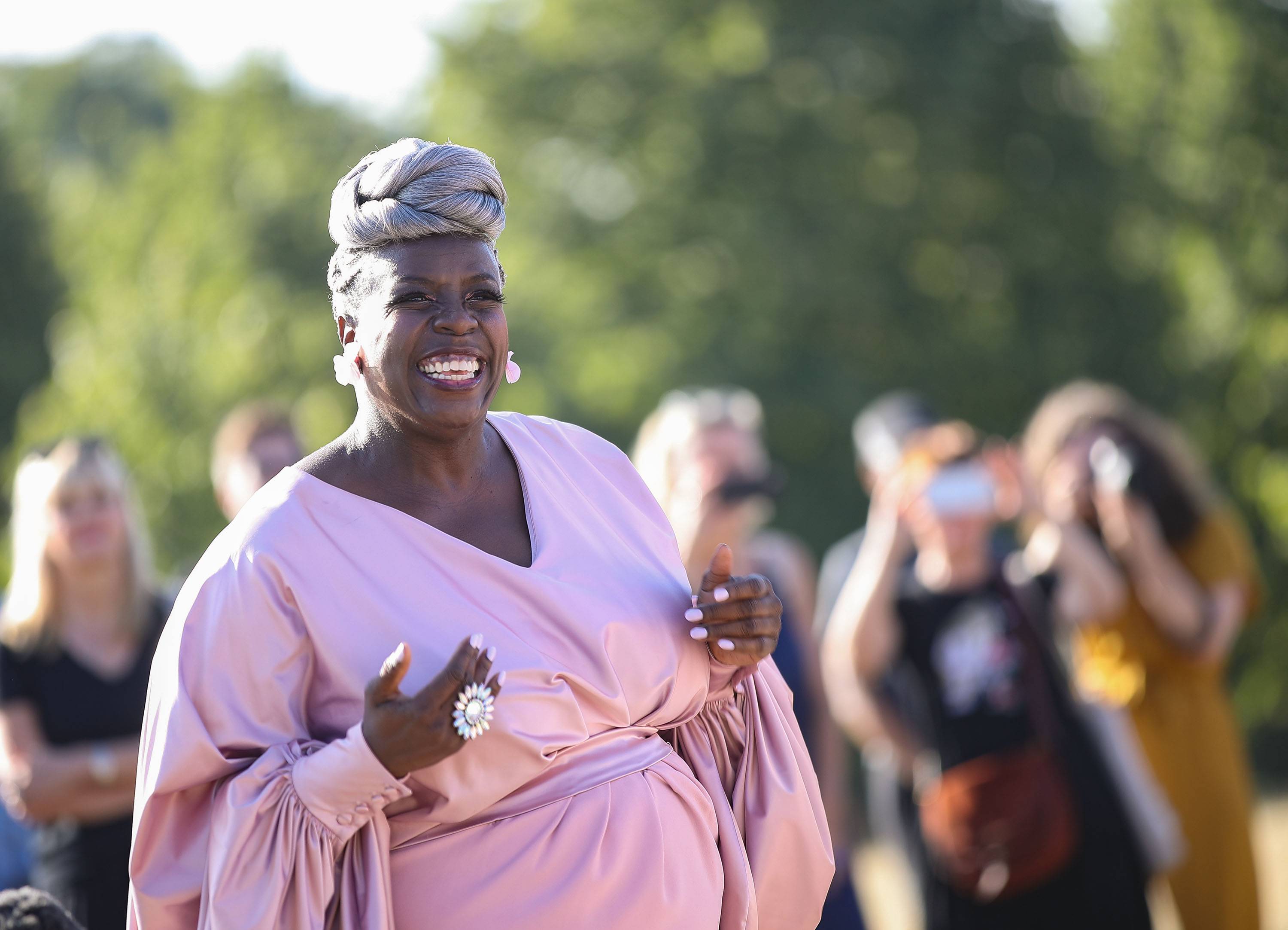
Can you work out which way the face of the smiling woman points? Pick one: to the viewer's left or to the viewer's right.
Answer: to the viewer's right

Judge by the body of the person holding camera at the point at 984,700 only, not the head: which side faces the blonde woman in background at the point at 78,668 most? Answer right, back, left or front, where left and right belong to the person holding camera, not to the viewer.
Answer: right

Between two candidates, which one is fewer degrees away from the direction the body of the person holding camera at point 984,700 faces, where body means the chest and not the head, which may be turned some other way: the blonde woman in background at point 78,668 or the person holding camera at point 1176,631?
the blonde woman in background

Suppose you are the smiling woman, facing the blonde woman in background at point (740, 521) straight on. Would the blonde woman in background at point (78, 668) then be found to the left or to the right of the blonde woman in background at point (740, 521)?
left

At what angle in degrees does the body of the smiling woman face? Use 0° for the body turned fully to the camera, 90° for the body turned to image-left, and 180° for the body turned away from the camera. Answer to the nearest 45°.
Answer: approximately 315°

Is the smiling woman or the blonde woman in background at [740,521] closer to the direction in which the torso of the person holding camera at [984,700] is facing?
the smiling woman

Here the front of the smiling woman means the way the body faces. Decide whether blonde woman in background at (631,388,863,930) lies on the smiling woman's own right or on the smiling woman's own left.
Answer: on the smiling woman's own left

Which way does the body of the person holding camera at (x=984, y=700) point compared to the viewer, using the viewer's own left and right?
facing the viewer

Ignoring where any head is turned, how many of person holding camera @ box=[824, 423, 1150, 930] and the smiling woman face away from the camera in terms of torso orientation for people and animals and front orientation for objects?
0

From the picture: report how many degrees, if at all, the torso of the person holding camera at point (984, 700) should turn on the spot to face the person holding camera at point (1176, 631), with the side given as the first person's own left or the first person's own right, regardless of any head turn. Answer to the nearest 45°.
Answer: approximately 135° to the first person's own left

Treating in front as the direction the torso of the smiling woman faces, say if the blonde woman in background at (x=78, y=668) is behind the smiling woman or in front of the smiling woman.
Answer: behind
